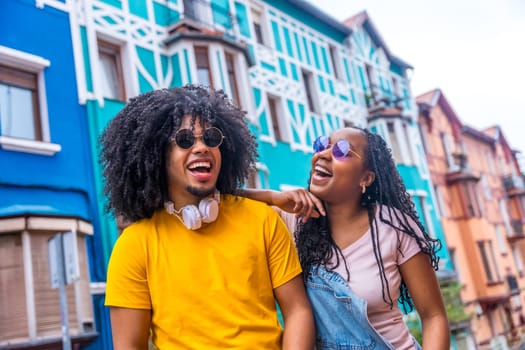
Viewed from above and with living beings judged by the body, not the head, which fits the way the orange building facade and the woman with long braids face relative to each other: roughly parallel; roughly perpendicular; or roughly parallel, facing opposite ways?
roughly perpendicular

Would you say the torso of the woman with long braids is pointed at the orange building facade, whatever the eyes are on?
no

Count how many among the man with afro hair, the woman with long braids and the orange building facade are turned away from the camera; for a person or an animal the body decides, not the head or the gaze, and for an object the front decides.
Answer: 0

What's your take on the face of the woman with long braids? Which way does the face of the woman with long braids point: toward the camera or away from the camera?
toward the camera

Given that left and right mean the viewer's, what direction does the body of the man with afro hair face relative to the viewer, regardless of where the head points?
facing the viewer

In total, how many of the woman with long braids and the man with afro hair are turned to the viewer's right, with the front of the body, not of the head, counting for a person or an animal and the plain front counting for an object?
0

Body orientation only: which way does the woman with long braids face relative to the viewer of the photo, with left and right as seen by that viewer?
facing the viewer and to the left of the viewer

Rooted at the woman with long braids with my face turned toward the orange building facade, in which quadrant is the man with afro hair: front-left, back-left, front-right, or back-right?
back-left

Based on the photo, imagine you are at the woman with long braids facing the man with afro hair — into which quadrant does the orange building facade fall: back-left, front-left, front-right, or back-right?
back-right

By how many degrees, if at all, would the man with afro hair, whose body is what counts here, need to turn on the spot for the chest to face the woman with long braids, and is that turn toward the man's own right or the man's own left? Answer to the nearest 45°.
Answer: approximately 90° to the man's own left
